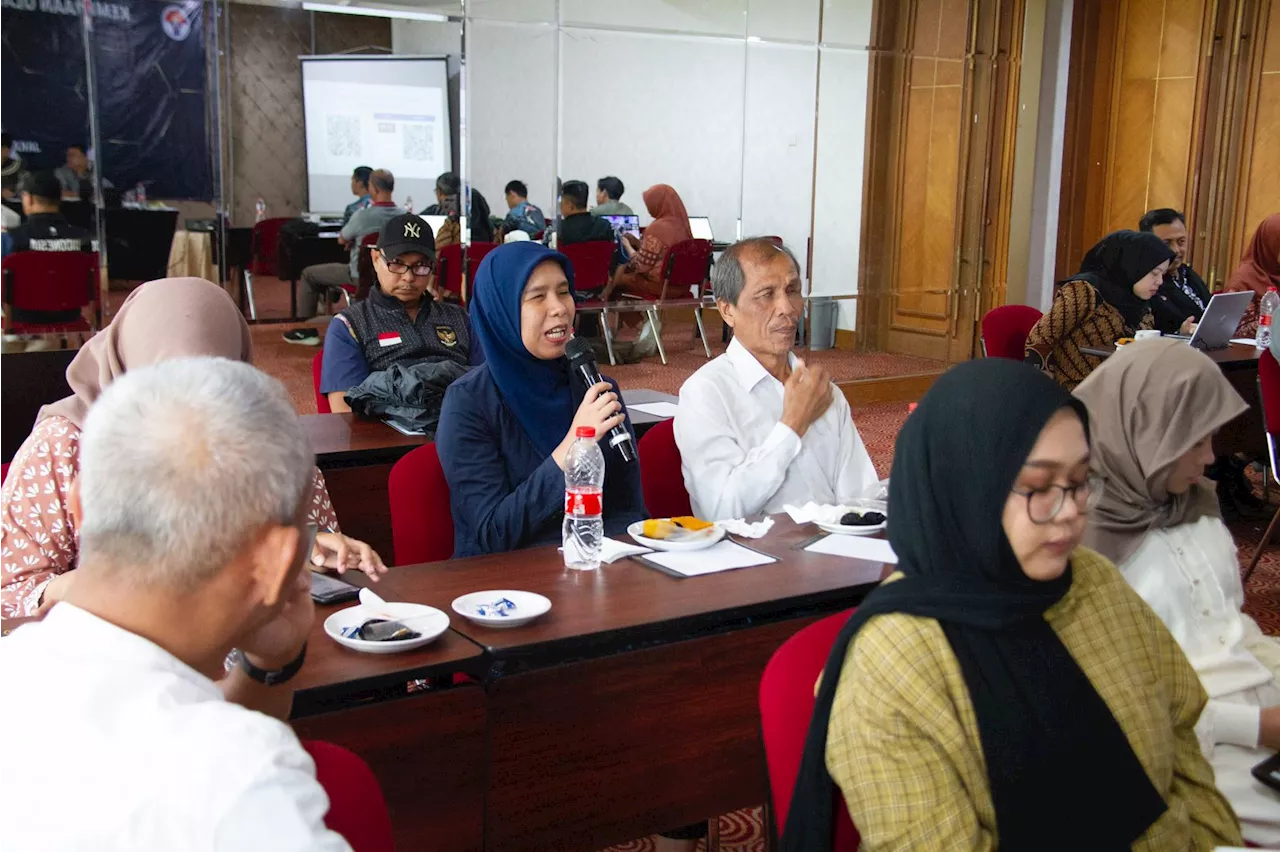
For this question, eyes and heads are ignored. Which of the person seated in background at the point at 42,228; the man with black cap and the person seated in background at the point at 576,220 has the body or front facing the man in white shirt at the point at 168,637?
the man with black cap

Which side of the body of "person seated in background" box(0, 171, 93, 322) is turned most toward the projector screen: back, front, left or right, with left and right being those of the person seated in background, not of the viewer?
right

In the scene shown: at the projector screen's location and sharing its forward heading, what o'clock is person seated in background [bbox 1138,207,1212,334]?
The person seated in background is roughly at 10 o'clock from the projector screen.

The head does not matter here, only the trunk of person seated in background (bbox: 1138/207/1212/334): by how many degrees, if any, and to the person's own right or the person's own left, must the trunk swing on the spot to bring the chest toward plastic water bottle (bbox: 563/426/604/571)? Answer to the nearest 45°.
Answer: approximately 45° to the person's own right

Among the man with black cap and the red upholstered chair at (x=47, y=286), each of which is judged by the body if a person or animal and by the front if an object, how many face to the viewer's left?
0

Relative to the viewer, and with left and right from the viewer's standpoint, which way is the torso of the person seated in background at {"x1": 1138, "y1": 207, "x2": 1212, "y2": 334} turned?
facing the viewer and to the right of the viewer

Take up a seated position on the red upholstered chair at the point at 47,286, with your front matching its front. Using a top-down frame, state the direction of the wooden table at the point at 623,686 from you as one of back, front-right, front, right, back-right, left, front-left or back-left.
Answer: back

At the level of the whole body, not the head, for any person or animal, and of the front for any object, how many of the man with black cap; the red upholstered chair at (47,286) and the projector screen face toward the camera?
2

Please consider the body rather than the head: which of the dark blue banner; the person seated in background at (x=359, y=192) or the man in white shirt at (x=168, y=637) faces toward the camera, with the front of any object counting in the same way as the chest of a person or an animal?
the dark blue banner

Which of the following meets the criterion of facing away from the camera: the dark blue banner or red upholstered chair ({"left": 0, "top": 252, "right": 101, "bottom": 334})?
the red upholstered chair

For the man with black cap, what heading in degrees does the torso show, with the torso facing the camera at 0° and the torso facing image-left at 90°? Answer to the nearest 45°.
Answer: approximately 0°

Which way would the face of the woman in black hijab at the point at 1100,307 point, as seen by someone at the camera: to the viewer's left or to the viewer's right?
to the viewer's right

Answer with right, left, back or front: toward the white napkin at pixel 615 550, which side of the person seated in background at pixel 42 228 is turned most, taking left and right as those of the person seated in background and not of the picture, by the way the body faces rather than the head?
back
